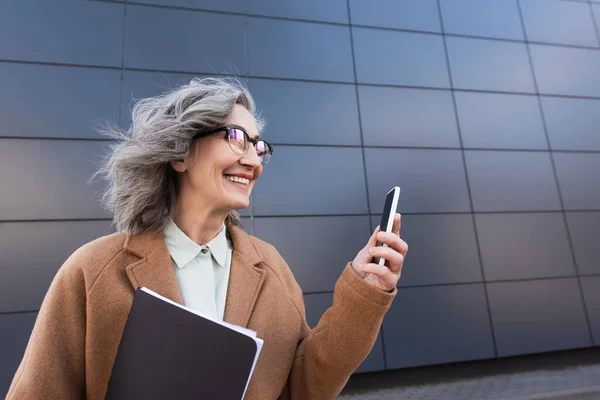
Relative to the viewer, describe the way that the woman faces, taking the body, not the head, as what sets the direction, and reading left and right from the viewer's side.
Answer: facing the viewer and to the right of the viewer
